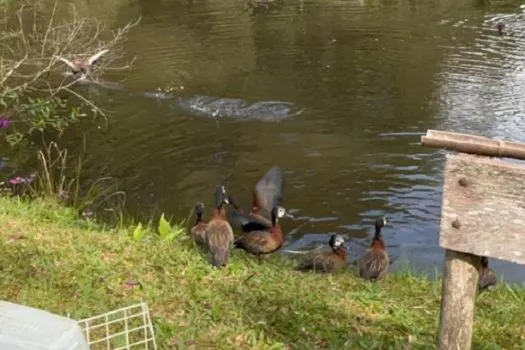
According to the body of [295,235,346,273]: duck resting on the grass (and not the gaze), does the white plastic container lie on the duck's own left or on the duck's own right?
on the duck's own right

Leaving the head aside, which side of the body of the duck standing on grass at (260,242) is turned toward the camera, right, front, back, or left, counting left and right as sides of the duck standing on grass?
right

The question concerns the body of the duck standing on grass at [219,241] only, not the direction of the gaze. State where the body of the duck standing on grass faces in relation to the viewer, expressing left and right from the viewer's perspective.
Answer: facing away from the viewer

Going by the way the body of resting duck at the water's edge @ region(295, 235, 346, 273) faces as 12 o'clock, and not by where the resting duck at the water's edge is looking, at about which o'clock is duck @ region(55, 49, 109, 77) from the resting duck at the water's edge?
The duck is roughly at 8 o'clock from the resting duck at the water's edge.

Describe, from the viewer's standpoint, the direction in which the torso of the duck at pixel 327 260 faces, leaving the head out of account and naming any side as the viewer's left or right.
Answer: facing to the right of the viewer
